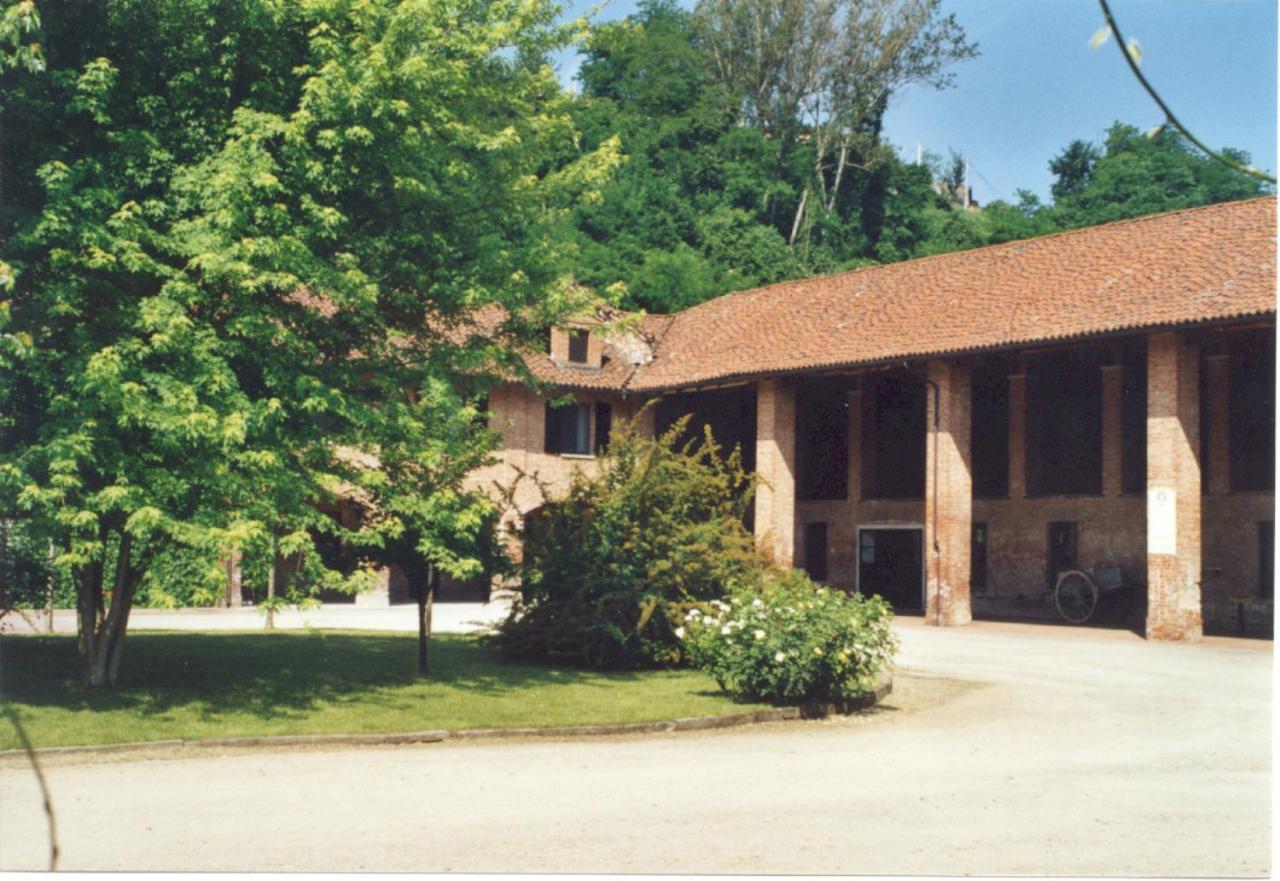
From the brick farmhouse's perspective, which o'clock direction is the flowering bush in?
The flowering bush is roughly at 11 o'clock from the brick farmhouse.

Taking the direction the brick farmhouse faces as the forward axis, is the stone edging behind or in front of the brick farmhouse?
in front

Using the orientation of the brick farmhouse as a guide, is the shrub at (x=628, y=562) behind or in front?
in front

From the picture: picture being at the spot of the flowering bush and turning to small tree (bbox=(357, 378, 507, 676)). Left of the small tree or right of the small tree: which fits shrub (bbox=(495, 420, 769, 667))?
right

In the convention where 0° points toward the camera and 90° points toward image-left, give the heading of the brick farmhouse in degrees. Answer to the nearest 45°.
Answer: approximately 45°

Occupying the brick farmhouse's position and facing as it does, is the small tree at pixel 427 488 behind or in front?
in front
